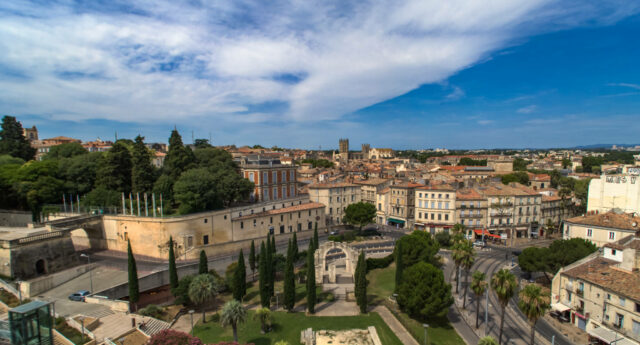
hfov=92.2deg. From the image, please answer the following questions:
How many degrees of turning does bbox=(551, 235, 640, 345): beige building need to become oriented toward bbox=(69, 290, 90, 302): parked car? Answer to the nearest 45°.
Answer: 0° — it already faces it

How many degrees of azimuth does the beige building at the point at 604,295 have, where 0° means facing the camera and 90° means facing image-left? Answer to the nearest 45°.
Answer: approximately 45°

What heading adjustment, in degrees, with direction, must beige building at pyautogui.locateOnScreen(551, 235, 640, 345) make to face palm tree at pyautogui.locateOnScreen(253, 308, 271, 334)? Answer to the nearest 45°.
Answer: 0° — it already faces it

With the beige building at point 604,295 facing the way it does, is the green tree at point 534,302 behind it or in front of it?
in front

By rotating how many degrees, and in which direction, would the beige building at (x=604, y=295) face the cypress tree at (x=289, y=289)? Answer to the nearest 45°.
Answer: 0° — it already faces it

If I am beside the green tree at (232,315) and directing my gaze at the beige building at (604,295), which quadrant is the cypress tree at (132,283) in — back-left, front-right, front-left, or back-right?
back-left

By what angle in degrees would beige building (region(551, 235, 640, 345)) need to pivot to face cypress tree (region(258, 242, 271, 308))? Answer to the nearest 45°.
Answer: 0° — it already faces it

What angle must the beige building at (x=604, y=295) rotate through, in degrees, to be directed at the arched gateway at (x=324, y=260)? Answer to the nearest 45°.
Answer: approximately 45° to its right

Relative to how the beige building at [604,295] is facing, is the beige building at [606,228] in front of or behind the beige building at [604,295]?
behind

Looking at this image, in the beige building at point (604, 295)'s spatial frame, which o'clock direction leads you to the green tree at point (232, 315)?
The green tree is roughly at 12 o'clock from the beige building.

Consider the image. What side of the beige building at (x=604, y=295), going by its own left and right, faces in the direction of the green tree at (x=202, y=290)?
front
